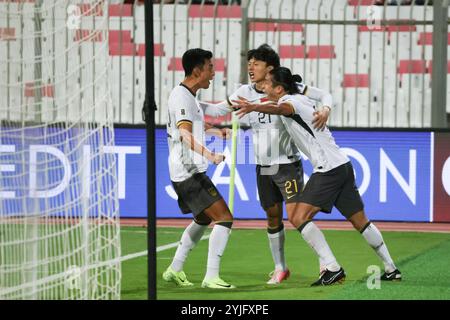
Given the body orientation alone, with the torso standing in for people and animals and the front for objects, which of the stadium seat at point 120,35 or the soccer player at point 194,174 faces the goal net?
the stadium seat

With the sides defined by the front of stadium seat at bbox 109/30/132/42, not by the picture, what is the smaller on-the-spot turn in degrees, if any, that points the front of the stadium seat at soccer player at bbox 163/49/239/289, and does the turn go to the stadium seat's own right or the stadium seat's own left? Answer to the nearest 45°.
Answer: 0° — it already faces them

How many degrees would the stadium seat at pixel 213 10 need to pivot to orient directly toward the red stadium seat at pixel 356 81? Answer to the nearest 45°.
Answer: approximately 90° to its left

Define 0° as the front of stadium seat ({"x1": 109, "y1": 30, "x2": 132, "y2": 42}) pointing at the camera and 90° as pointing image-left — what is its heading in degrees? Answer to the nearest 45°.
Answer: approximately 0°

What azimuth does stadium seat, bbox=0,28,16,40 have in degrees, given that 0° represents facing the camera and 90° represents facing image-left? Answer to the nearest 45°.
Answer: approximately 0°

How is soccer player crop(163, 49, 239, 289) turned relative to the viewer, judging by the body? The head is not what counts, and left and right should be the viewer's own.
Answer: facing to the right of the viewer

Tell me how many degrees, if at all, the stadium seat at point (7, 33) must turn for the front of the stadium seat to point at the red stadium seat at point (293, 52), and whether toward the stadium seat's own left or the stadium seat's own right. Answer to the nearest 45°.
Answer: approximately 135° to the stadium seat's own left

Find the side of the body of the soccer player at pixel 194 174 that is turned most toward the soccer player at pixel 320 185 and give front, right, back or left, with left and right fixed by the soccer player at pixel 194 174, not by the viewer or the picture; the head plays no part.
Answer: front

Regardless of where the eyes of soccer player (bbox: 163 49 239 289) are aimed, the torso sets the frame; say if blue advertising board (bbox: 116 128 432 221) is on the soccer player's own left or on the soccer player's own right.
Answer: on the soccer player's own left

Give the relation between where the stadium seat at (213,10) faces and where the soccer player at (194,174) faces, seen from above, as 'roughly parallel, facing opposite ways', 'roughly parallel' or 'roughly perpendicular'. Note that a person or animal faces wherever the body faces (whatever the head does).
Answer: roughly perpendicular

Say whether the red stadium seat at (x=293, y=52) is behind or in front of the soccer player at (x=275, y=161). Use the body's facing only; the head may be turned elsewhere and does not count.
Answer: behind

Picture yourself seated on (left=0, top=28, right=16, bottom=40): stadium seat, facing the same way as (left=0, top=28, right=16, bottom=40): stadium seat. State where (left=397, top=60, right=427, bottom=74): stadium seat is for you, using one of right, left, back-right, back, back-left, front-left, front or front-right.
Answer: back-left
